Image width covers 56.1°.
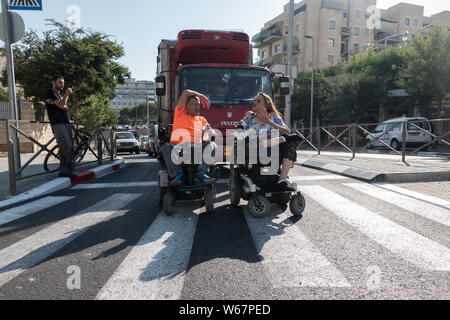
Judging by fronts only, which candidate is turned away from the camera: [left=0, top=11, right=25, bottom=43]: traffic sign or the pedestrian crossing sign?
the traffic sign

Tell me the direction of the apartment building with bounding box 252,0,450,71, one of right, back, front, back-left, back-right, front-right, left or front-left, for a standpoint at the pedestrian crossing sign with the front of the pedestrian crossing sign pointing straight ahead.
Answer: back-left

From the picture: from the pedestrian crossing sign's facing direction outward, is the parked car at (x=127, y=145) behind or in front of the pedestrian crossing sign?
behind

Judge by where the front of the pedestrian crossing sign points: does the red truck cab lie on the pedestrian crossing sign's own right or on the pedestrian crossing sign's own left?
on the pedestrian crossing sign's own left

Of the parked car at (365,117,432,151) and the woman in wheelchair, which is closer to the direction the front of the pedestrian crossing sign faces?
the woman in wheelchair

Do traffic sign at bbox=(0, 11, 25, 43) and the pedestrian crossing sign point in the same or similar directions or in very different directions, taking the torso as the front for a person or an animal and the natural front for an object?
very different directions

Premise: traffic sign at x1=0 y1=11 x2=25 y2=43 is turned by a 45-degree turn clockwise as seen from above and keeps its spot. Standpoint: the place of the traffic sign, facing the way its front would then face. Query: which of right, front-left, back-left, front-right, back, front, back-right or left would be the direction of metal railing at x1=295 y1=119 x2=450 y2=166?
front-right

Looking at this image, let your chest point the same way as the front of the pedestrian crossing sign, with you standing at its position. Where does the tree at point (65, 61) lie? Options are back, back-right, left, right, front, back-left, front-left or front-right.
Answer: back

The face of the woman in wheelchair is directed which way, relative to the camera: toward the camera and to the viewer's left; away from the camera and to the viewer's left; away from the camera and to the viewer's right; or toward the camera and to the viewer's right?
toward the camera and to the viewer's left

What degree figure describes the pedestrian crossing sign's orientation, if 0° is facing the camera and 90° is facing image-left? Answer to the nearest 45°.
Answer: approximately 0°
